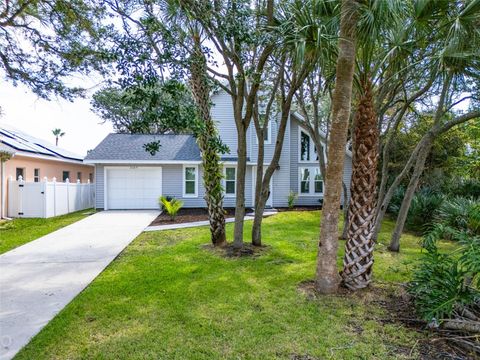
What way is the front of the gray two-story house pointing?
toward the camera

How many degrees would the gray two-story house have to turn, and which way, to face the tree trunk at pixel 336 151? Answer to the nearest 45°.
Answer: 0° — it already faces it

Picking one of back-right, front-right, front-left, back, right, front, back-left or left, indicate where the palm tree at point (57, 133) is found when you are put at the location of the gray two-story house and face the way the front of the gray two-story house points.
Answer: back-right

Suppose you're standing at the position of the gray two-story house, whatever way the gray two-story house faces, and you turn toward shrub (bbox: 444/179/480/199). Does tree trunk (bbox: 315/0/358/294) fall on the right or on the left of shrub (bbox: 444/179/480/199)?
right

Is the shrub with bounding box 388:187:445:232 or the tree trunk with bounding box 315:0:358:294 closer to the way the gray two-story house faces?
the tree trunk

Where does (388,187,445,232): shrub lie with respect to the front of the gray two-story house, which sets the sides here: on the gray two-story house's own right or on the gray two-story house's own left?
on the gray two-story house's own left

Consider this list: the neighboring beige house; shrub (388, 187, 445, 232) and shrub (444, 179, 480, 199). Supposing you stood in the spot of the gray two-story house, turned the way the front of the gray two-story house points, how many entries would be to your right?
1

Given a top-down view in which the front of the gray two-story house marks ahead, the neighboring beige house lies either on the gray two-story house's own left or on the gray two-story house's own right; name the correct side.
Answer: on the gray two-story house's own right

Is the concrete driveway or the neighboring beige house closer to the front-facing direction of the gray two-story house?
the concrete driveway

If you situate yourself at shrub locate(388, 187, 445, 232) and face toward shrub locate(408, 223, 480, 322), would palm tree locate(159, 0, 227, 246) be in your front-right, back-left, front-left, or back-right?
front-right

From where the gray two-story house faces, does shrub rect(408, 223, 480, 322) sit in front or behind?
in front

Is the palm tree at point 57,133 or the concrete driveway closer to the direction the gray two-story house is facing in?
the concrete driveway

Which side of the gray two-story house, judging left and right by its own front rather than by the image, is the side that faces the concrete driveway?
front

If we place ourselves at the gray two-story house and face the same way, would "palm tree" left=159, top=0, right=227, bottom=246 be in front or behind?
in front

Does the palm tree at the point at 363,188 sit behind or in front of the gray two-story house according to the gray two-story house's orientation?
in front
